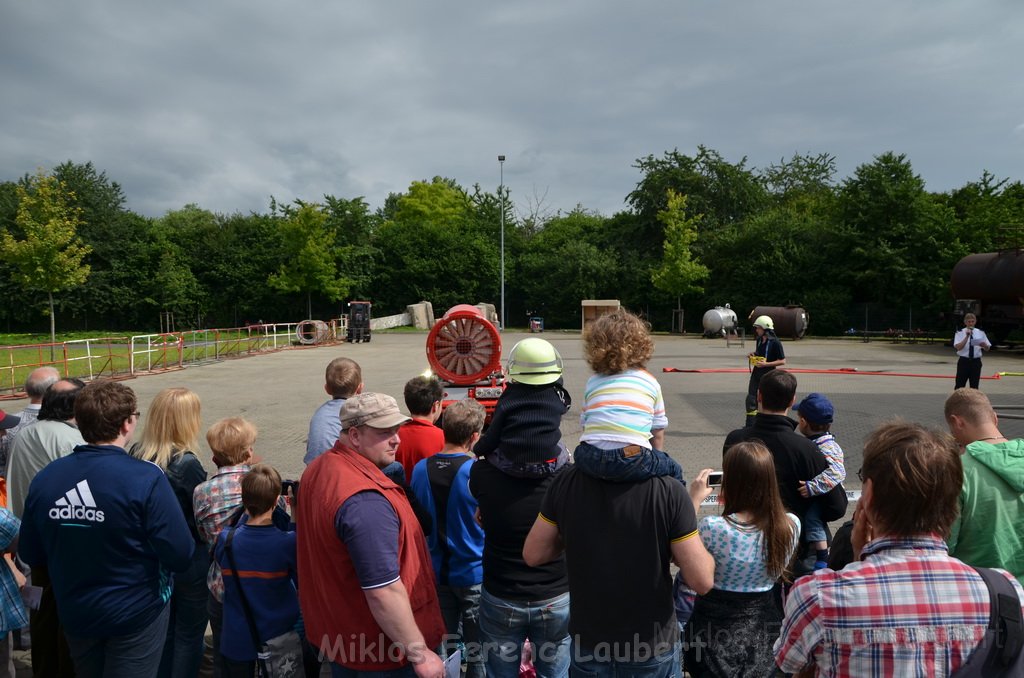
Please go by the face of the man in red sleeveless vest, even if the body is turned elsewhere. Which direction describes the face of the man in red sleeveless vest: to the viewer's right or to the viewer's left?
to the viewer's right

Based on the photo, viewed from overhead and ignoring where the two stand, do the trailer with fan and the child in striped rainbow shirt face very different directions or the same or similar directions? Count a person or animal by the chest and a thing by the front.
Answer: very different directions

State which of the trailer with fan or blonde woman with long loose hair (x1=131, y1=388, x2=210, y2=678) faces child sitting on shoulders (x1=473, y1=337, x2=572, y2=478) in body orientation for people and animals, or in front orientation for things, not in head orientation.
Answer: the trailer with fan

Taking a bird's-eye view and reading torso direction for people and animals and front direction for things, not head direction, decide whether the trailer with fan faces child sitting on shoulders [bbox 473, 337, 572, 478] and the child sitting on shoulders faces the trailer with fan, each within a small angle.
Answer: yes

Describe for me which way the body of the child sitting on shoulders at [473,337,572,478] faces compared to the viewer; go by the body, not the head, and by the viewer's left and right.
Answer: facing away from the viewer

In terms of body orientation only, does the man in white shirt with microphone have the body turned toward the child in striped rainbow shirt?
yes

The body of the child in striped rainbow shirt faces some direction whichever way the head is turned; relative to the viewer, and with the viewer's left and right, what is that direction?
facing away from the viewer
